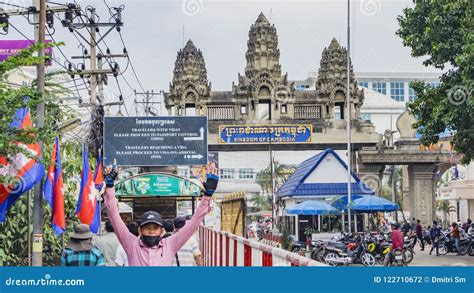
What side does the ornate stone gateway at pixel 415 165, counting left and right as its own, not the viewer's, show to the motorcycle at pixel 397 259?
front

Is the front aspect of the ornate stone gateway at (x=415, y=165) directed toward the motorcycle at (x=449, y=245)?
yes

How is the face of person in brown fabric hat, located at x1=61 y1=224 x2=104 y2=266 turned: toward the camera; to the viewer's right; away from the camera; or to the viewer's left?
away from the camera

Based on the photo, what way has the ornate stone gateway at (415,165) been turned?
toward the camera

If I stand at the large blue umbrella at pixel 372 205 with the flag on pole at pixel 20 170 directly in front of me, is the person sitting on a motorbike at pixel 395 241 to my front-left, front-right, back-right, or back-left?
front-left
